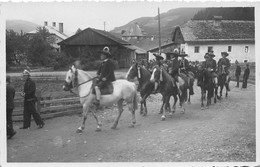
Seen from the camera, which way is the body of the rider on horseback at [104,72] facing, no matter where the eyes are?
to the viewer's left

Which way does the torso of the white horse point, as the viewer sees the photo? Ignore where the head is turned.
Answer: to the viewer's left

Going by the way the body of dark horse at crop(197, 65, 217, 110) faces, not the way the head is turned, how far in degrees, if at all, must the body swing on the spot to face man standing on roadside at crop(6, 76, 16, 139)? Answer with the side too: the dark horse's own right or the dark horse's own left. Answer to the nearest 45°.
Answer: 0° — it already faces them

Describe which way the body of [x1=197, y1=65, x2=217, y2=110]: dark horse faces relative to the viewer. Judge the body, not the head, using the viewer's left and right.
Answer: facing the viewer and to the left of the viewer

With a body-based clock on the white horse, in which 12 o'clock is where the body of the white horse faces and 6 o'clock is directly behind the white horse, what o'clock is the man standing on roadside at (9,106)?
The man standing on roadside is roughly at 12 o'clock from the white horse.

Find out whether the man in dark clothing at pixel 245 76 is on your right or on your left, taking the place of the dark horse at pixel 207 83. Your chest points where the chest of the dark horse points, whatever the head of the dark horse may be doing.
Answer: on your left

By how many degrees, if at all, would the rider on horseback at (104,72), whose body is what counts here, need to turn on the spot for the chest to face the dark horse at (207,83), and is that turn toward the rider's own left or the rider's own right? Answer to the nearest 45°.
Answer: approximately 135° to the rider's own right

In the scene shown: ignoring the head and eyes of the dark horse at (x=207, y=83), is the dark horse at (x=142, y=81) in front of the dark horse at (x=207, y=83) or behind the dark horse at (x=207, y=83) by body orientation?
in front

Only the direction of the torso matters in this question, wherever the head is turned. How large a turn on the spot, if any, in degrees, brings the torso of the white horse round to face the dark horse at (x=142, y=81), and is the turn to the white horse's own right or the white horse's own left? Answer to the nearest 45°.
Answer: approximately 135° to the white horse's own right
